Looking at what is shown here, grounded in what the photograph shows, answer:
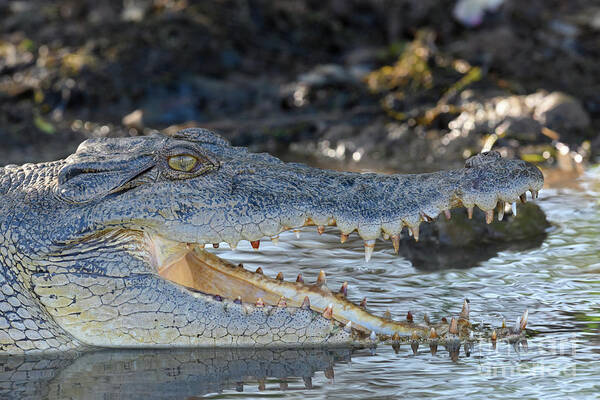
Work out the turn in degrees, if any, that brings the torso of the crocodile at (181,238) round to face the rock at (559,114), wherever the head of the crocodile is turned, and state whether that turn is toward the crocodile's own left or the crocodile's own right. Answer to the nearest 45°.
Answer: approximately 45° to the crocodile's own left

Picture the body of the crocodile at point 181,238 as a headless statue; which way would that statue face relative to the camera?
to the viewer's right
